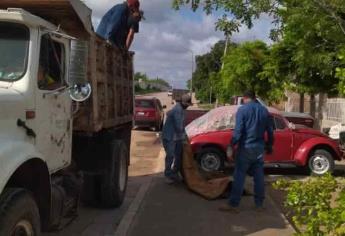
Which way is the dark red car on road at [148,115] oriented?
away from the camera

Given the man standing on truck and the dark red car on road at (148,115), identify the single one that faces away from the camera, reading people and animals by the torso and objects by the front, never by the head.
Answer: the dark red car on road

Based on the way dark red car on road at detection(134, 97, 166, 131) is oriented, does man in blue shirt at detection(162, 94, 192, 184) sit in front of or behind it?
behind

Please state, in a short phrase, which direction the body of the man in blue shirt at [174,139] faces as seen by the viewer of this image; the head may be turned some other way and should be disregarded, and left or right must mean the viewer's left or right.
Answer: facing to the right of the viewer

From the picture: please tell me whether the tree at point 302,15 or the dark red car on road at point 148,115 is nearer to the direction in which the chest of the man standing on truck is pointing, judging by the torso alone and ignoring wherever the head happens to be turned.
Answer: the tree

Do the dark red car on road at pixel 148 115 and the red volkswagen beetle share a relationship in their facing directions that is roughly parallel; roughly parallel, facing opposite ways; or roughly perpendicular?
roughly perpendicular

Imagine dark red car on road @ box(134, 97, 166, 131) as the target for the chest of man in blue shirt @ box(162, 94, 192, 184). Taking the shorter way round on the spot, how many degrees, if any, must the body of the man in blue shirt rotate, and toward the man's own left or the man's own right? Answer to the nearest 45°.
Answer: approximately 90° to the man's own left
